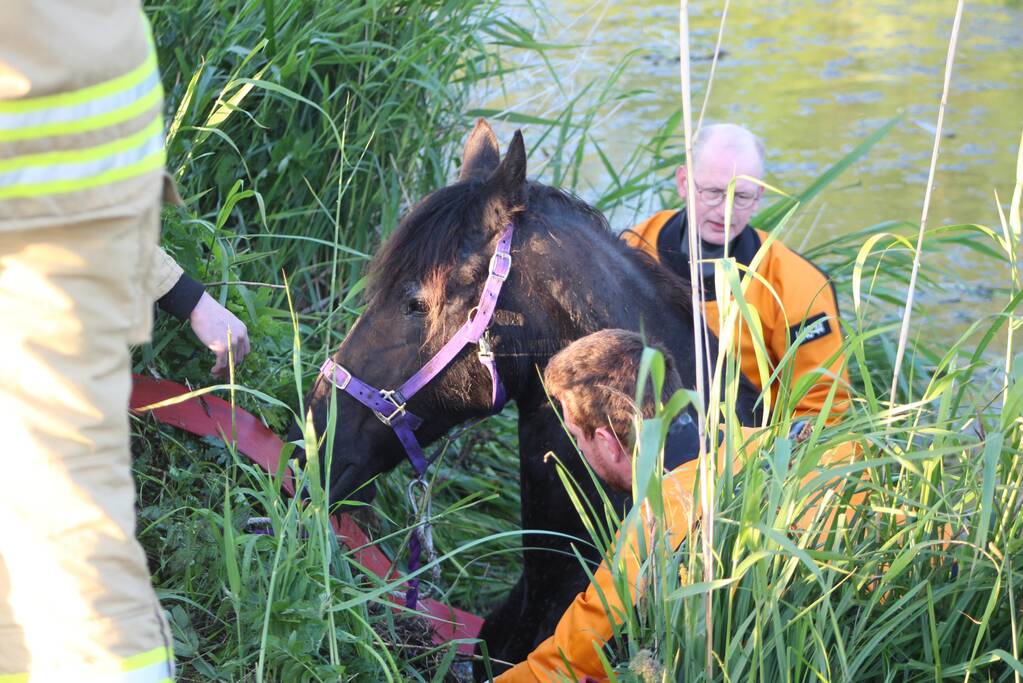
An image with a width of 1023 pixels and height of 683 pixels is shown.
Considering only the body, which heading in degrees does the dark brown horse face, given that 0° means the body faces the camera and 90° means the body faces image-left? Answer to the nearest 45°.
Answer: approximately 45°

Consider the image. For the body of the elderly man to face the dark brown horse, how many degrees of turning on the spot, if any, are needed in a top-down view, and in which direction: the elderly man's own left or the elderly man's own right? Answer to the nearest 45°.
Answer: approximately 45° to the elderly man's own right

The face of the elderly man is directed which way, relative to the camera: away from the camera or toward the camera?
toward the camera

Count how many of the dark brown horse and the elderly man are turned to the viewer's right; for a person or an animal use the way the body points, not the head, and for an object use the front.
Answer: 0

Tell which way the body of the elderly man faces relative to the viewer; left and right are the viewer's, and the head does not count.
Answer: facing the viewer

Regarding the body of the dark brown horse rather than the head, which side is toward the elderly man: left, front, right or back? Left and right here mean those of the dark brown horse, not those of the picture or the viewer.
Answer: back
